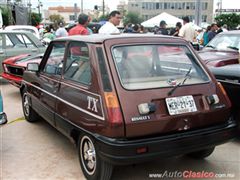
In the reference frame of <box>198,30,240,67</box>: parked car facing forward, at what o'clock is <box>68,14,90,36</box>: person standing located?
The person standing is roughly at 1 o'clock from the parked car.

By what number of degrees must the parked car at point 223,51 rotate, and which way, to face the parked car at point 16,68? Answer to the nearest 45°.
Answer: approximately 45° to its right

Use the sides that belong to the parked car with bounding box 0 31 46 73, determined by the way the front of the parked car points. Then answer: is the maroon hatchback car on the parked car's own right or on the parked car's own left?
on the parked car's own left

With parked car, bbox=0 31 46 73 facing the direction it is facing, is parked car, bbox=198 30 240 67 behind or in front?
behind

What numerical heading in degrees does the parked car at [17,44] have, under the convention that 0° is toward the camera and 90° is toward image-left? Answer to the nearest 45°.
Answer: approximately 90°

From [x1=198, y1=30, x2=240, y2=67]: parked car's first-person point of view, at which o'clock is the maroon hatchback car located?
The maroon hatchback car is roughly at 11 o'clock from the parked car.

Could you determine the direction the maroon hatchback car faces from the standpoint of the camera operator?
facing away from the viewer and to the left of the viewer

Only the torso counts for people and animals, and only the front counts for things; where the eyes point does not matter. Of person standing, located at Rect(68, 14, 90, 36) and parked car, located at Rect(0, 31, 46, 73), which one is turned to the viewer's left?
the parked car

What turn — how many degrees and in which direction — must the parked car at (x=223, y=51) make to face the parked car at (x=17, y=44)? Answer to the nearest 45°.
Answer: approximately 45° to its right

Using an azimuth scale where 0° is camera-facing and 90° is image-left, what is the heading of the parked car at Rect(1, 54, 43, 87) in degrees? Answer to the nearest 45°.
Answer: approximately 45°

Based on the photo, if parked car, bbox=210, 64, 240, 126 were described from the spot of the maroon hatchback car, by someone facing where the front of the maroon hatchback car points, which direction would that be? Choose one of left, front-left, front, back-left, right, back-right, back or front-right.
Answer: right

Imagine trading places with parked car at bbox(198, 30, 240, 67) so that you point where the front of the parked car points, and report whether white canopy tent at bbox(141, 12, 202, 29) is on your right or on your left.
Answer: on your right
